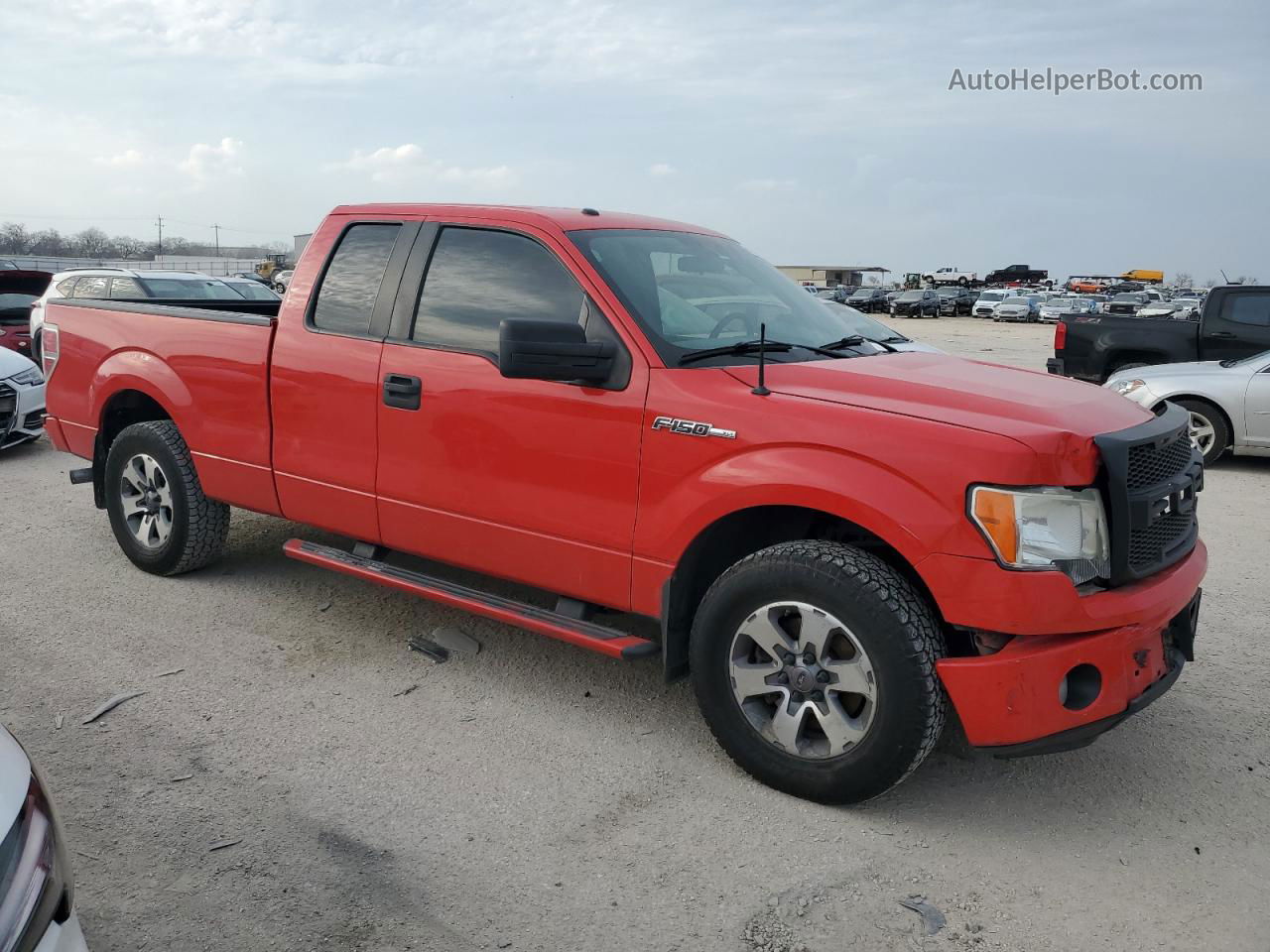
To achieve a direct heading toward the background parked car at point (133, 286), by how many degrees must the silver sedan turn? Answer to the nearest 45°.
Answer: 0° — it already faces it

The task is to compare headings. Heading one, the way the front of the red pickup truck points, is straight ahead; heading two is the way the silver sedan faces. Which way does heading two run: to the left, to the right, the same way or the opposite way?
the opposite way

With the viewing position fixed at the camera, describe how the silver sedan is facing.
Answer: facing to the left of the viewer

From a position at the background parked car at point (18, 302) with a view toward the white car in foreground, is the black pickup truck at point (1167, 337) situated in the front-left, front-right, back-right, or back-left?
front-left

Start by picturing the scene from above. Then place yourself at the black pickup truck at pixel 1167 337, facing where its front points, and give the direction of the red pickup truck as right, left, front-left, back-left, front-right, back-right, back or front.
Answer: right

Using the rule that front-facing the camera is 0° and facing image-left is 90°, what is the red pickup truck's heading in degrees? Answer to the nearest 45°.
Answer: approximately 315°

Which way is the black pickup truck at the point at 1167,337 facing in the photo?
to the viewer's right

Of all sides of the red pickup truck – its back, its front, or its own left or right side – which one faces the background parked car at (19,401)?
back
